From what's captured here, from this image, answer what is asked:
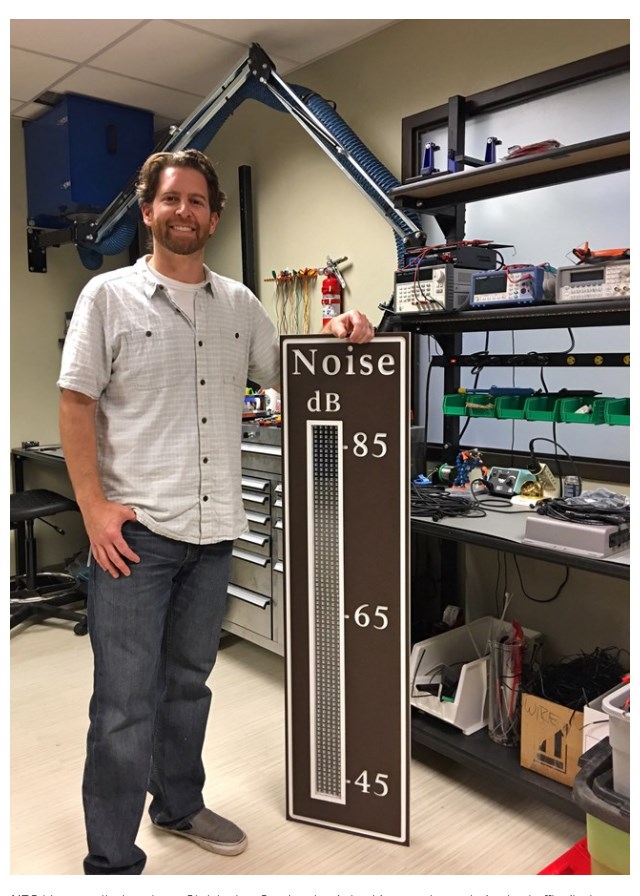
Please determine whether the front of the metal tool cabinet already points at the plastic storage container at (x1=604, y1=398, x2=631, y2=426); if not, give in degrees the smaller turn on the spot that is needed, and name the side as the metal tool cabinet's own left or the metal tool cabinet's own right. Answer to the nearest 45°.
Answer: approximately 90° to the metal tool cabinet's own left

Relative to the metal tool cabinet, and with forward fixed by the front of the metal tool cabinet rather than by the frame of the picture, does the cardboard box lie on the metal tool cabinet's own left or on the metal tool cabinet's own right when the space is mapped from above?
on the metal tool cabinet's own left

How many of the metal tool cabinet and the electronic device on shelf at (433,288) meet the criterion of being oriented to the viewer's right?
0

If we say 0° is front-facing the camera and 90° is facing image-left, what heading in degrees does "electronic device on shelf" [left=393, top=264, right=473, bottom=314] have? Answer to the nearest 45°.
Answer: approximately 45°

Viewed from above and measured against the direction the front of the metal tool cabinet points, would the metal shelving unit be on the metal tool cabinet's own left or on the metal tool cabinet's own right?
on the metal tool cabinet's own left

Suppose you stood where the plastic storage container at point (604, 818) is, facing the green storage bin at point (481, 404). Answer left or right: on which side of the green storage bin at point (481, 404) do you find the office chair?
left

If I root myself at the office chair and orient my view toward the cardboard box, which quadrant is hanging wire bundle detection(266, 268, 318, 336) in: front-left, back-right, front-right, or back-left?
front-left

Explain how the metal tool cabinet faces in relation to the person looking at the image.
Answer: facing the viewer and to the left of the viewer
